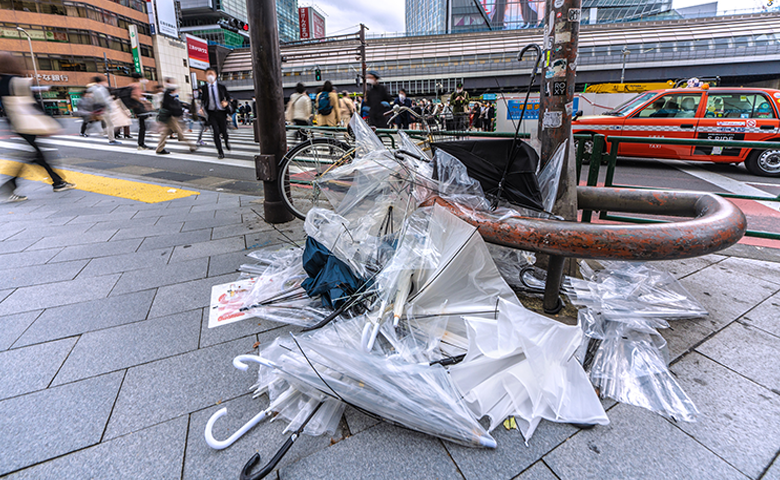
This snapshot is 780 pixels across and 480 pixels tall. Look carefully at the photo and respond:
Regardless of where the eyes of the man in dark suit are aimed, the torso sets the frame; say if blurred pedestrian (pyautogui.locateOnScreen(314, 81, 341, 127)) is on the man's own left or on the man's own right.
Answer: on the man's own left

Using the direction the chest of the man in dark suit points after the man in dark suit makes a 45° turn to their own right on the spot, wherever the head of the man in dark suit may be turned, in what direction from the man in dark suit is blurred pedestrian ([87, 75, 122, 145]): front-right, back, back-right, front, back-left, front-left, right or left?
right

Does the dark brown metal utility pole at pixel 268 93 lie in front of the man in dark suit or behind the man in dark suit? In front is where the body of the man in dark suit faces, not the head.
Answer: in front

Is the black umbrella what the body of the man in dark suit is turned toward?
yes

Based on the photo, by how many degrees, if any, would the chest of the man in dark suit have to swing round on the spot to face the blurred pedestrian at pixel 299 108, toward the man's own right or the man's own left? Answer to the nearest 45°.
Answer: approximately 90° to the man's own left

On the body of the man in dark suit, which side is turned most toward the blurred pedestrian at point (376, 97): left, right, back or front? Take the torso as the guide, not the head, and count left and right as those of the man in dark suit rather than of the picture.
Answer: left

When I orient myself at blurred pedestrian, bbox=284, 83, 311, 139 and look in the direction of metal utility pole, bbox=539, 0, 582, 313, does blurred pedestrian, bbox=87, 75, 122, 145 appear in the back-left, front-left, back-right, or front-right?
back-right

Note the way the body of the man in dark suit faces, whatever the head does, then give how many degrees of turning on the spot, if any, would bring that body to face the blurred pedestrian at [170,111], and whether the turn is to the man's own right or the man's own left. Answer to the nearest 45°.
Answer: approximately 90° to the man's own right

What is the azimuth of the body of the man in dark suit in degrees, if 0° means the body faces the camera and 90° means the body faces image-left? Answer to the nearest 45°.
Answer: approximately 0°

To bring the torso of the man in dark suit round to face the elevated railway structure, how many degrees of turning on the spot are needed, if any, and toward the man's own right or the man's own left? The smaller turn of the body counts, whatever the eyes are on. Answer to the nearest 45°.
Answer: approximately 135° to the man's own left

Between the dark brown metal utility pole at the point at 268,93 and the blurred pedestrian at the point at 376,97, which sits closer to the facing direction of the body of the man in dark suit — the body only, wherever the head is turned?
the dark brown metal utility pole
